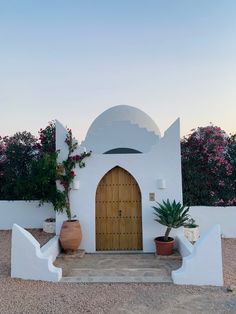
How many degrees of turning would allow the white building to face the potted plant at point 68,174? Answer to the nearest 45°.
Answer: approximately 90° to its right

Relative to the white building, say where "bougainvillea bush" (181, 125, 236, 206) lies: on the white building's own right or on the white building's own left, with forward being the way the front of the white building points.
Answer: on the white building's own left

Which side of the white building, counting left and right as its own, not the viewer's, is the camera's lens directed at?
front

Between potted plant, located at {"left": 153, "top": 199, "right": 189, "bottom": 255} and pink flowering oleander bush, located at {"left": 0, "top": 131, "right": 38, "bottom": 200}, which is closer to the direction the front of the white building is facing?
the potted plant

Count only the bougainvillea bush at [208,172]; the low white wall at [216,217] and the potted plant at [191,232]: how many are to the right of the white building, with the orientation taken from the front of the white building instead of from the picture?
0

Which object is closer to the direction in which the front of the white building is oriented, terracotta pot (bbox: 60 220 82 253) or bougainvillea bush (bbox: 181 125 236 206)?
the terracotta pot

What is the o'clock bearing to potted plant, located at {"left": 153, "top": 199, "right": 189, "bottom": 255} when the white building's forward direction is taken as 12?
The potted plant is roughly at 10 o'clock from the white building.

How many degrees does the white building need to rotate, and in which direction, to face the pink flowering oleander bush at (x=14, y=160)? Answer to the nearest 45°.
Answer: approximately 135° to its right

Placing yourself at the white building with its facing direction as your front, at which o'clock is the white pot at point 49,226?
The white pot is roughly at 4 o'clock from the white building.

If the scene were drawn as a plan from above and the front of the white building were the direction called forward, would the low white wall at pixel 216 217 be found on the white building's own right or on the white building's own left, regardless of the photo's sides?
on the white building's own left

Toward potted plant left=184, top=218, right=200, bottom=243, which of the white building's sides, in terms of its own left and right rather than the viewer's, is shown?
left

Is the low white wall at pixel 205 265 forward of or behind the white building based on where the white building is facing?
forward

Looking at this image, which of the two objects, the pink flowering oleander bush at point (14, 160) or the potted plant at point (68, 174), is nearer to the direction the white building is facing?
the potted plant
